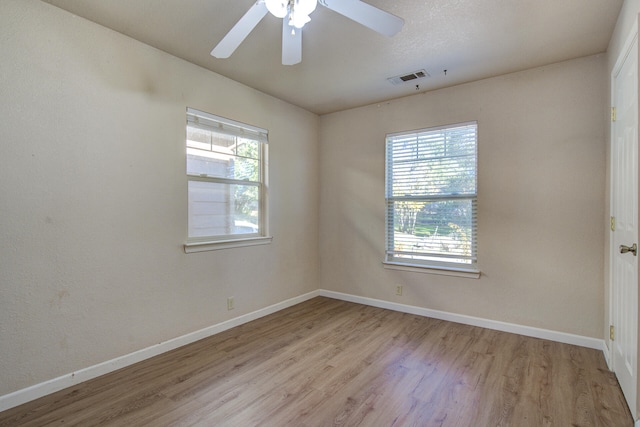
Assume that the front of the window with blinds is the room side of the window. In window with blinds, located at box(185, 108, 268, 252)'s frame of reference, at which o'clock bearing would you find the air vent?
The air vent is roughly at 11 o'clock from the window with blinds.

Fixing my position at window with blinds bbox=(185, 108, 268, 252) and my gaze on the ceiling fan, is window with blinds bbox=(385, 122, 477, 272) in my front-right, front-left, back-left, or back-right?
front-left

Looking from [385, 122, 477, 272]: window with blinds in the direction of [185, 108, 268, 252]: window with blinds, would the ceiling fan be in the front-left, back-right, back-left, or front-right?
front-left

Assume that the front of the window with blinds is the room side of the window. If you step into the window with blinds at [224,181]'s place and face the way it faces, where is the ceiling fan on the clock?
The ceiling fan is roughly at 1 o'clock from the window with blinds.

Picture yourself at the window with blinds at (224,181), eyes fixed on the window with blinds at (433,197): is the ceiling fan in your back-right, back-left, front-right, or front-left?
front-right

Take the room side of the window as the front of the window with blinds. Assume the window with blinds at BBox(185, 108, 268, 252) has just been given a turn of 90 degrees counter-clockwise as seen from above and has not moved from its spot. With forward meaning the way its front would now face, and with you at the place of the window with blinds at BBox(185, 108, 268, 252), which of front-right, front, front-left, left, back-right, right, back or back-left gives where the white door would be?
right

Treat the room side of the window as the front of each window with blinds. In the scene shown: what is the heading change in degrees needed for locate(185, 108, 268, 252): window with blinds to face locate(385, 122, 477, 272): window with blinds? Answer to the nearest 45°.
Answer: approximately 45° to its left

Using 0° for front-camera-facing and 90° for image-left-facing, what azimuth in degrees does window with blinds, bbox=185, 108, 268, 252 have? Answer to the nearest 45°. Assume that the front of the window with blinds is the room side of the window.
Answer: approximately 315°
